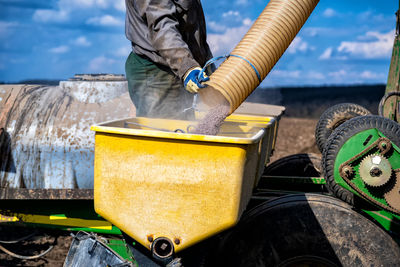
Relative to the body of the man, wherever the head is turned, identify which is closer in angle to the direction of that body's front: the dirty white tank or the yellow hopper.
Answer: the yellow hopper

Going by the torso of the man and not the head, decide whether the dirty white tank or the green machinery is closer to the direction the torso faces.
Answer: the green machinery
